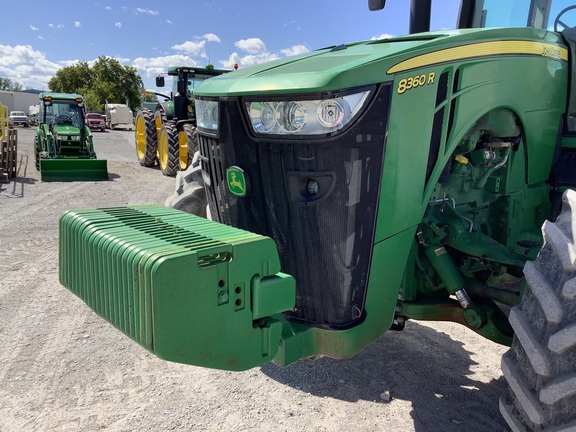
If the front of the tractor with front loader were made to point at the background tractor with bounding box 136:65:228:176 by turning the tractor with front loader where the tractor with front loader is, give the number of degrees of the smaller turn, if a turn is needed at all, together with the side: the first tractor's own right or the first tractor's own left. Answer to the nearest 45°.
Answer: approximately 45° to the first tractor's own left

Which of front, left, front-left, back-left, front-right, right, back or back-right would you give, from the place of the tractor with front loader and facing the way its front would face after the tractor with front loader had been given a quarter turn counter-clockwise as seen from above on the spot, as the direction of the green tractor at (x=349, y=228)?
right

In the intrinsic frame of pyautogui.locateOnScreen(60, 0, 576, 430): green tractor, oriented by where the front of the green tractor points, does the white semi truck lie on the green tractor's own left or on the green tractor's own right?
on the green tractor's own right

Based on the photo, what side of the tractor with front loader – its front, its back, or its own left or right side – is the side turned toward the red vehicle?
back

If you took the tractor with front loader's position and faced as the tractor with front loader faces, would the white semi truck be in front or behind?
behind

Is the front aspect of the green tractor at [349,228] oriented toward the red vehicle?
no

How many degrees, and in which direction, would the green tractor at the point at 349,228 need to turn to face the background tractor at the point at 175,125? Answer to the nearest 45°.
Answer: approximately 135° to its right

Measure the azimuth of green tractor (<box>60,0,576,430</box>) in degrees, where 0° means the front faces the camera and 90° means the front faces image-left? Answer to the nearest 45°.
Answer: approximately 45°

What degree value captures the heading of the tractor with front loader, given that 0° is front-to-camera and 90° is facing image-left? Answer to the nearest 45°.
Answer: approximately 0°

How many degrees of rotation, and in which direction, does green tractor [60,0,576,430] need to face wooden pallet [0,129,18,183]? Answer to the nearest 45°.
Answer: approximately 90° to its right
